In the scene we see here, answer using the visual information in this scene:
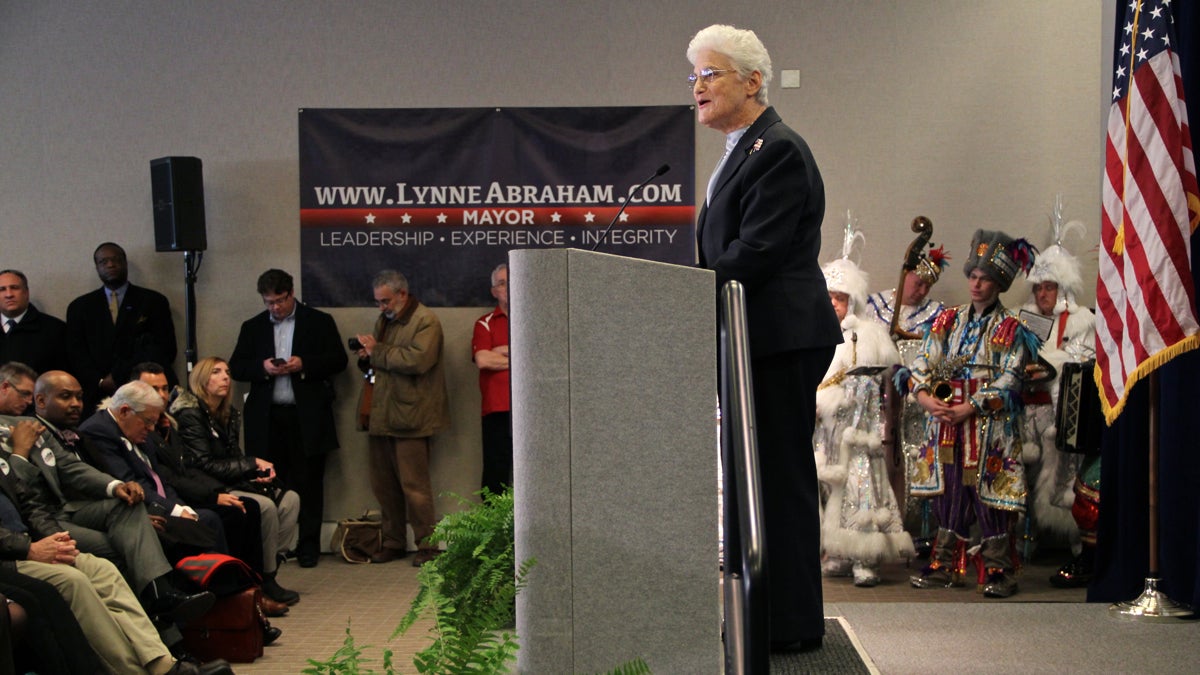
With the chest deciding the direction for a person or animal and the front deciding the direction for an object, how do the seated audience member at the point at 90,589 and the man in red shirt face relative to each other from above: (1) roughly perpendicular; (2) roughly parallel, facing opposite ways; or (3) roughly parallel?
roughly perpendicular

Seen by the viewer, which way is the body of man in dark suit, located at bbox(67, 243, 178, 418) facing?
toward the camera

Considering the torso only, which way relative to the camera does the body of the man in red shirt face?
toward the camera

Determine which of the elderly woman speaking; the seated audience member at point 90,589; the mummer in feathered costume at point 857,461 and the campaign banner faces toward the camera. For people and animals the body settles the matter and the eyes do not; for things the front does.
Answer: the campaign banner

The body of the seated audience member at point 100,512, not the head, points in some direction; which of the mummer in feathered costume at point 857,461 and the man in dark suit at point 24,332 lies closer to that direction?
the mummer in feathered costume

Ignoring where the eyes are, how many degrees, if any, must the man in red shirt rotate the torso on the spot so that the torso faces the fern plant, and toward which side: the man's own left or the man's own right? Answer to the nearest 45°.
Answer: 0° — they already face it

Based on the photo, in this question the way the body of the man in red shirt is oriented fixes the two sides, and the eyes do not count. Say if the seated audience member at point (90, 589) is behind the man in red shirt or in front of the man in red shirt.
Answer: in front

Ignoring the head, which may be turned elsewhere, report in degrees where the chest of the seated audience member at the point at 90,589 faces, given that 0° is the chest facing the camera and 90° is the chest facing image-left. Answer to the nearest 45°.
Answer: approximately 270°

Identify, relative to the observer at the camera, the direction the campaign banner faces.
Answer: facing the viewer

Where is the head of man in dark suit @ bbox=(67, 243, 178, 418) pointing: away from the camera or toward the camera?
toward the camera

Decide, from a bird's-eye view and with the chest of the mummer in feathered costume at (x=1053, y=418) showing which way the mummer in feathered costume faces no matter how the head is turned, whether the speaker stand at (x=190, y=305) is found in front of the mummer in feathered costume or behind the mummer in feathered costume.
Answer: in front

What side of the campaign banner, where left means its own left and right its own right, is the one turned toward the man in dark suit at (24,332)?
right

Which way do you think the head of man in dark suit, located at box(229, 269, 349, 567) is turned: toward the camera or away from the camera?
toward the camera

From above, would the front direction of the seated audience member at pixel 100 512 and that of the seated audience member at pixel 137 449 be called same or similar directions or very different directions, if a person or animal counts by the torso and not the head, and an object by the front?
same or similar directions

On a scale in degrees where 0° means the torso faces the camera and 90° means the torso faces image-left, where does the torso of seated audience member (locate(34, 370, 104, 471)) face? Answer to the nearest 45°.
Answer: approximately 315°

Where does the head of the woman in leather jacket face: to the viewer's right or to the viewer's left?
to the viewer's right

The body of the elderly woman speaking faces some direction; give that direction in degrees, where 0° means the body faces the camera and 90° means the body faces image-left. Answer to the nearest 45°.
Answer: approximately 90°
